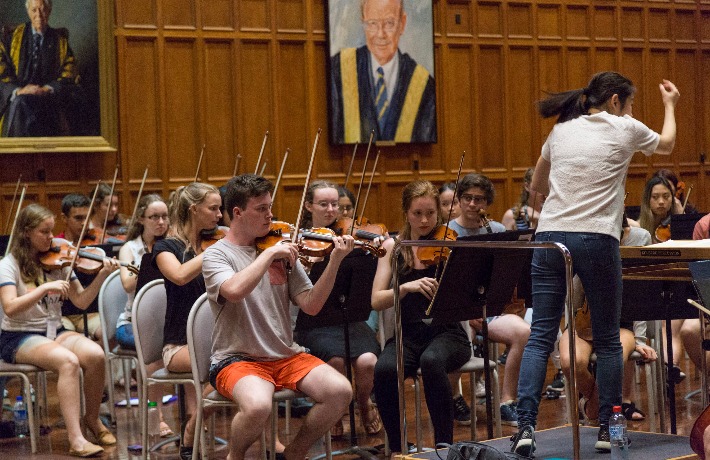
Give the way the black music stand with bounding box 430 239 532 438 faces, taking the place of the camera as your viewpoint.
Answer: facing away from the viewer and to the left of the viewer

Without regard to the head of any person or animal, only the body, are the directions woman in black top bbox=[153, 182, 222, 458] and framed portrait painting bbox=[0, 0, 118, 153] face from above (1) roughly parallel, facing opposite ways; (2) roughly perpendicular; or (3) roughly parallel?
roughly perpendicular

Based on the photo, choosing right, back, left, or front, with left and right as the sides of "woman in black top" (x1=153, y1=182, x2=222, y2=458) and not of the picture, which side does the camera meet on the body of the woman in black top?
right

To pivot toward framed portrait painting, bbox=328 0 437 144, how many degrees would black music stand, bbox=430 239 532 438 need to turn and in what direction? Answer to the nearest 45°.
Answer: approximately 45° to its right

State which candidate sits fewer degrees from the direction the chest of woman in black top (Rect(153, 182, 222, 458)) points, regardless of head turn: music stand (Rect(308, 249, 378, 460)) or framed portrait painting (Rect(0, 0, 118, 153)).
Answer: the music stand

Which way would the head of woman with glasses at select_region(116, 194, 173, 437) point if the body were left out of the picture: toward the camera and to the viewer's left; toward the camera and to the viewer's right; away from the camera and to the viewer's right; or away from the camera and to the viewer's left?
toward the camera and to the viewer's right

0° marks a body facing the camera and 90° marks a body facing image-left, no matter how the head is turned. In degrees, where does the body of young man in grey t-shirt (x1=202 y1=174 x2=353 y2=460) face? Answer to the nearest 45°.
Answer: approximately 315°

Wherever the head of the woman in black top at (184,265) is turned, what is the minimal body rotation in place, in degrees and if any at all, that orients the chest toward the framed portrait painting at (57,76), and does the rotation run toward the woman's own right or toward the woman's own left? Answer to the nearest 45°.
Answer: approximately 90° to the woman's own left

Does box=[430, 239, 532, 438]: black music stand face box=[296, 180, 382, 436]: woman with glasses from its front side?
yes

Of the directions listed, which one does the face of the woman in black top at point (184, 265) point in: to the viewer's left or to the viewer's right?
to the viewer's right
